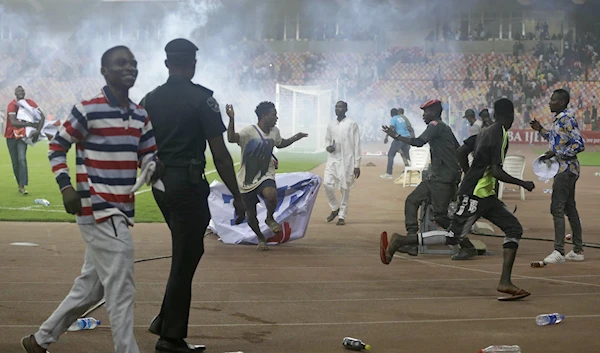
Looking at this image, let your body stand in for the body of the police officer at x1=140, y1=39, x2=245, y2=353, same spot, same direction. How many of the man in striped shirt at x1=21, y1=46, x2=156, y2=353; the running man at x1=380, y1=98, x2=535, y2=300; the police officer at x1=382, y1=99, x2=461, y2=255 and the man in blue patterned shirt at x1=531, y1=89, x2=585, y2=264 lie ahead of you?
3

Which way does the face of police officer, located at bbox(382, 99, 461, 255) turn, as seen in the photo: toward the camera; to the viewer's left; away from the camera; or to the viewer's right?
to the viewer's left

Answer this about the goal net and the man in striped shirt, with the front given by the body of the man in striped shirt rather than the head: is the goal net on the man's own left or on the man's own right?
on the man's own left

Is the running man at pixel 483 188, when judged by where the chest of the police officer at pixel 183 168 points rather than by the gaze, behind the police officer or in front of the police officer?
in front

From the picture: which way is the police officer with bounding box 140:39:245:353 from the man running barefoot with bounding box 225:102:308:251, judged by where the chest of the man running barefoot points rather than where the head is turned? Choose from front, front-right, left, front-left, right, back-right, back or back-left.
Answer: front-right

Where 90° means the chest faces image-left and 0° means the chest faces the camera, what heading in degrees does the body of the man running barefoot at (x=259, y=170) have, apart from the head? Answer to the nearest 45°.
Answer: approximately 315°

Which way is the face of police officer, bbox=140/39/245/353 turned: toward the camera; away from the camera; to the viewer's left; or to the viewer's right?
away from the camera
